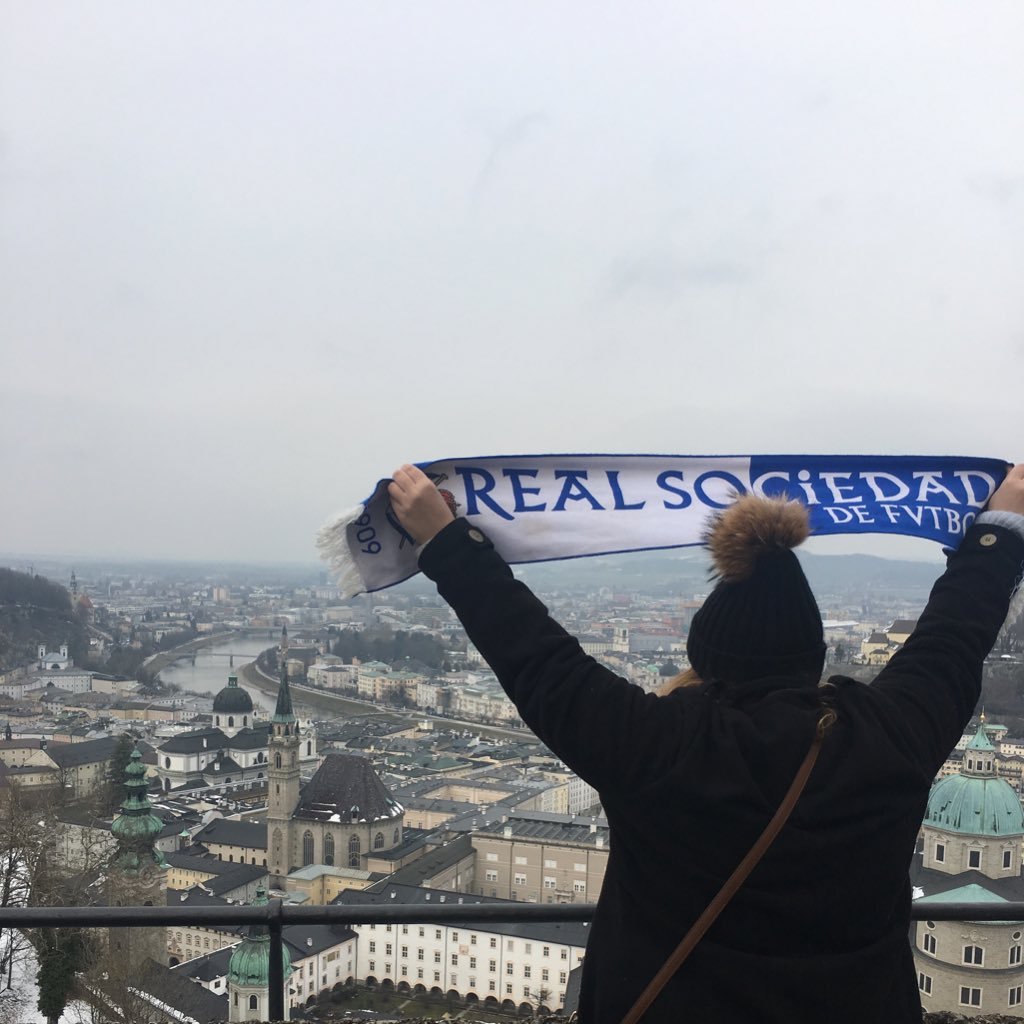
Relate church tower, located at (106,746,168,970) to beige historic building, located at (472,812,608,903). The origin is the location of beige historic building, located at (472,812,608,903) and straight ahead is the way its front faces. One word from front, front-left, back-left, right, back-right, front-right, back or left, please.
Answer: right

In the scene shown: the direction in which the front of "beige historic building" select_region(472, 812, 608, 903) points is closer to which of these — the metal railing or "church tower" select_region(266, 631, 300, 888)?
the metal railing

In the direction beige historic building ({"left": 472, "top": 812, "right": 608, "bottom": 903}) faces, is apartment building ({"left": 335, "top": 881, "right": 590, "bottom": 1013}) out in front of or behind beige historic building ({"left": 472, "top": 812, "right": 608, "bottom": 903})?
in front

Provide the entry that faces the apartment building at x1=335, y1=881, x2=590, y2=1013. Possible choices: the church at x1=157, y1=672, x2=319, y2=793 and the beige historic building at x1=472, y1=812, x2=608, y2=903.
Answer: the beige historic building at x1=472, y1=812, x2=608, y2=903

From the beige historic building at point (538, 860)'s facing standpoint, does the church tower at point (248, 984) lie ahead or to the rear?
ahead

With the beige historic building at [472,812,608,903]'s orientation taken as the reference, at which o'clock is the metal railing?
The metal railing is roughly at 12 o'clock from the beige historic building.

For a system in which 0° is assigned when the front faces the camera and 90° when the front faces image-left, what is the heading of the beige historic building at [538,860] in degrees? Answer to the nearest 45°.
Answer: approximately 0°
